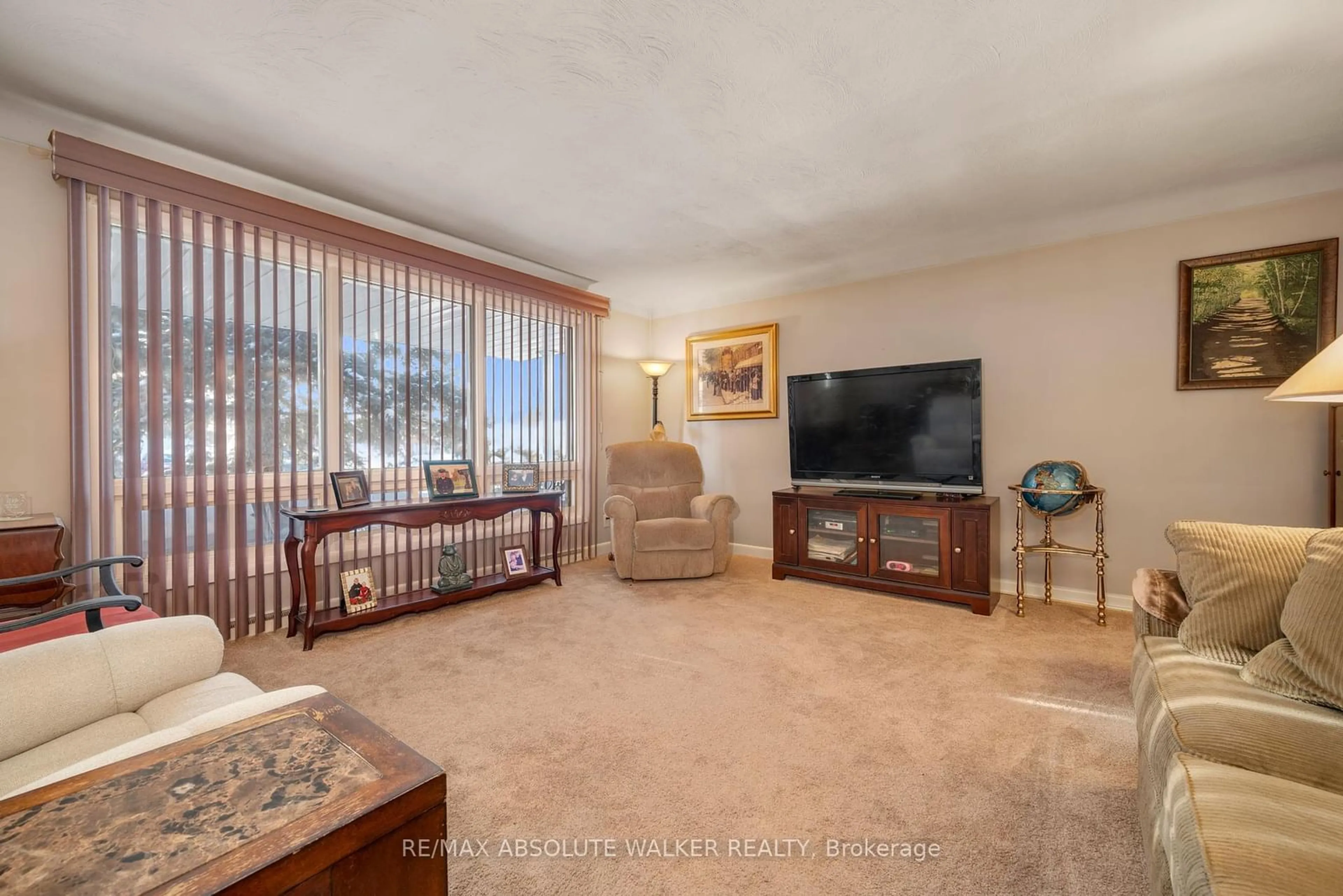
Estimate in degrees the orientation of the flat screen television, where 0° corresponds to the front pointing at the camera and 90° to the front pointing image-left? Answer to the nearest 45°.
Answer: approximately 45°

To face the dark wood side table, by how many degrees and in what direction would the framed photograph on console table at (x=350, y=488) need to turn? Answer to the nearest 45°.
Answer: approximately 90° to its right

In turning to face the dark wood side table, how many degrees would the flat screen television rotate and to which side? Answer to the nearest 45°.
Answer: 0° — it already faces it

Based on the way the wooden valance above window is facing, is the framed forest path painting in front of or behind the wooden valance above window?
in front

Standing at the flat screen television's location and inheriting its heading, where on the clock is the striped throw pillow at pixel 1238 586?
The striped throw pillow is roughly at 10 o'clock from the flat screen television.

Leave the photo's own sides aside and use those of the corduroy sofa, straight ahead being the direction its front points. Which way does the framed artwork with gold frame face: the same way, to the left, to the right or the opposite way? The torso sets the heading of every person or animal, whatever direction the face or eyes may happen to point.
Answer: to the left

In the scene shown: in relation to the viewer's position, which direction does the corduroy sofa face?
facing to the left of the viewer

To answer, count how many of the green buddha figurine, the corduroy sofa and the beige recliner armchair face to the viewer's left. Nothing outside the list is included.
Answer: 1

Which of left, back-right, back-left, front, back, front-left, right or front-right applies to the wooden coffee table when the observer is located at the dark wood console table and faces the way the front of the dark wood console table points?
front-right

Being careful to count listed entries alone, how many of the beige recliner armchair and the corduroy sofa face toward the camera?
1

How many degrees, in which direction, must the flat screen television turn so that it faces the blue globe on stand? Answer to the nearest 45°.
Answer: approximately 135° to its left

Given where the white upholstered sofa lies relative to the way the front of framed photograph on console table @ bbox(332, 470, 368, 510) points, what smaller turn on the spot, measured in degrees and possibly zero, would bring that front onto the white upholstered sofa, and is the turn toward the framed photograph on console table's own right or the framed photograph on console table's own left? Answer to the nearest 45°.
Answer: approximately 45° to the framed photograph on console table's own right

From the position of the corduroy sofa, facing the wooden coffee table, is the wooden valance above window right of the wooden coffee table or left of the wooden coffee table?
right

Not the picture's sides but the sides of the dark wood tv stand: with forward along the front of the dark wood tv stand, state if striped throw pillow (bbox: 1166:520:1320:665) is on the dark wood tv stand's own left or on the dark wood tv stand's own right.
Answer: on the dark wood tv stand's own left
